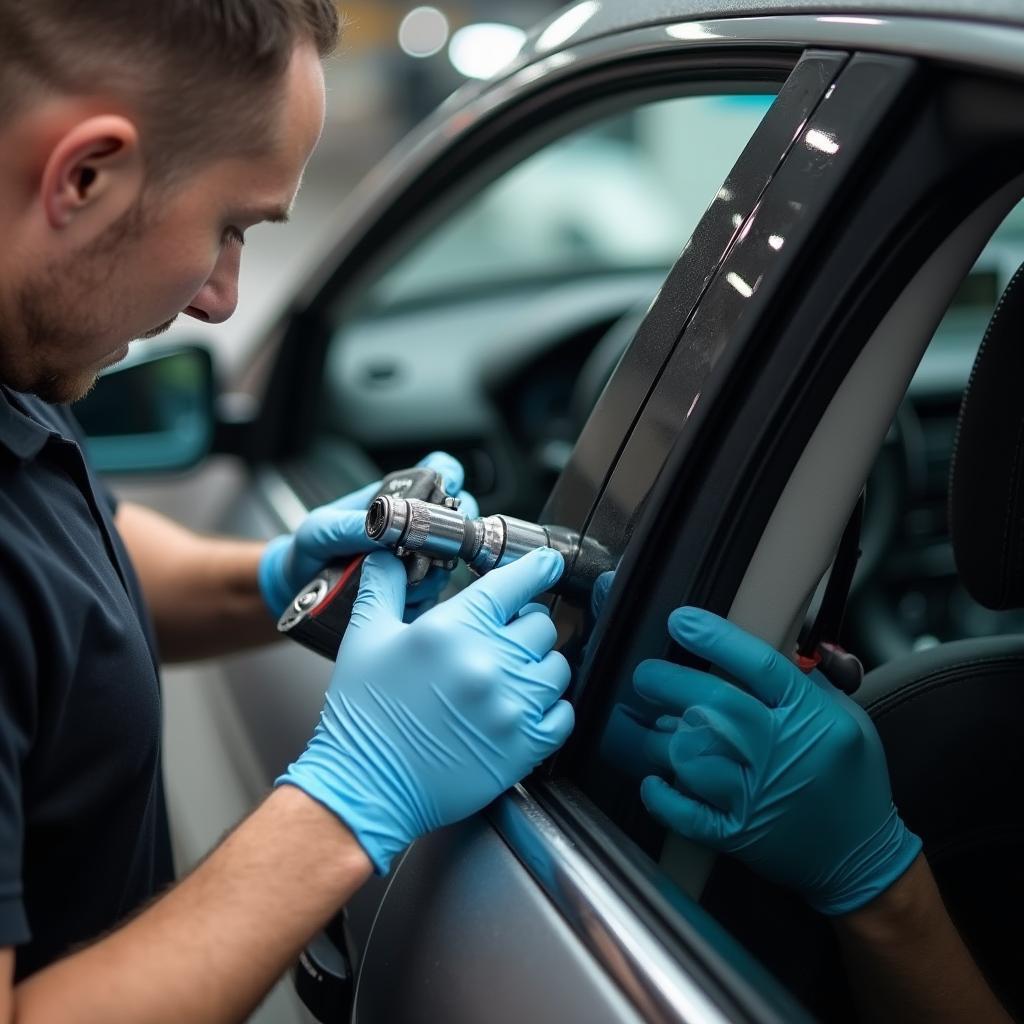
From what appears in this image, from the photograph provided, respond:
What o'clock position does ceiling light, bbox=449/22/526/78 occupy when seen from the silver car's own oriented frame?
The ceiling light is roughly at 1 o'clock from the silver car.

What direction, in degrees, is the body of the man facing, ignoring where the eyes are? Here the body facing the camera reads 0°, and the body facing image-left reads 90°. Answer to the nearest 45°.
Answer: approximately 270°

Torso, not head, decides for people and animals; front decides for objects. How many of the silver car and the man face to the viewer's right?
1

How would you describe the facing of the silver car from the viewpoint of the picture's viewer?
facing away from the viewer and to the left of the viewer

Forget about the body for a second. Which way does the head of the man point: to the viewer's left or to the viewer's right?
to the viewer's right
